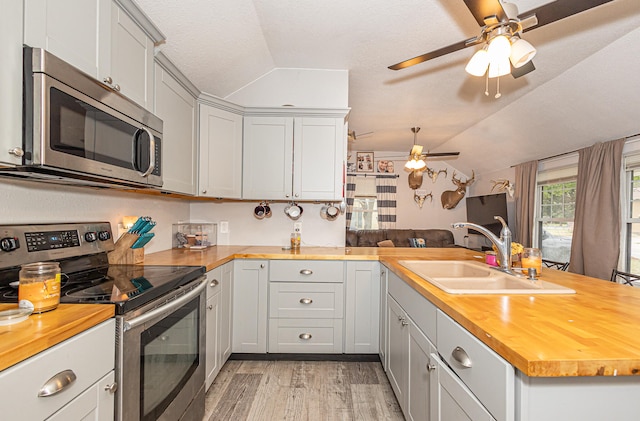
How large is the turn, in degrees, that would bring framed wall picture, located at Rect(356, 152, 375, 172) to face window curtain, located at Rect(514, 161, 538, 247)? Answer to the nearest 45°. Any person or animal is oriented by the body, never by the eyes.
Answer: approximately 45° to its left

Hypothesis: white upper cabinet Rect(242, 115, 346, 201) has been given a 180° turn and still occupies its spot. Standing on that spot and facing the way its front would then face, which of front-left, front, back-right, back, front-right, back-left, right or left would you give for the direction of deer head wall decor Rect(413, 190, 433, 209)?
front-right

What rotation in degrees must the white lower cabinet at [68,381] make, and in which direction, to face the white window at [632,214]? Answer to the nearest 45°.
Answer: approximately 45° to its left

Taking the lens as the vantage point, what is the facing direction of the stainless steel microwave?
facing the viewer and to the right of the viewer

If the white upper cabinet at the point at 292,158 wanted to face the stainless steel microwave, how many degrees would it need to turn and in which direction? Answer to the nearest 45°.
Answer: approximately 45° to its right

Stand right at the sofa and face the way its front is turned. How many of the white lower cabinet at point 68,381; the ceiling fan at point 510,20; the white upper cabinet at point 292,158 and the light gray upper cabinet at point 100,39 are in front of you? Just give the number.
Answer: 4

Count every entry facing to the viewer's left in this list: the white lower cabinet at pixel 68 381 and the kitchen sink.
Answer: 1

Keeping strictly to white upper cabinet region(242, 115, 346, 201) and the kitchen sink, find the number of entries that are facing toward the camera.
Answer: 1

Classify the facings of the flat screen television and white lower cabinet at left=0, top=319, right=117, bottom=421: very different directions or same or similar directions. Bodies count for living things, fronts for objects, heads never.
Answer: very different directions

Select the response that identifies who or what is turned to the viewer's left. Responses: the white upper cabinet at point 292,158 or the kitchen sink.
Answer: the kitchen sink

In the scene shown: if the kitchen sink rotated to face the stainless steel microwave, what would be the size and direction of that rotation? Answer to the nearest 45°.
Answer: approximately 45° to its left

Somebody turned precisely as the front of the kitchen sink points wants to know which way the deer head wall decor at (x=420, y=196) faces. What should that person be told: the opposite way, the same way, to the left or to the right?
to the left

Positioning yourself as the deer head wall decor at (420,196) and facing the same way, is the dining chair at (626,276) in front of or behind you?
in front

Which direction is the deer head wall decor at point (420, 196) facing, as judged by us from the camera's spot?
facing the viewer

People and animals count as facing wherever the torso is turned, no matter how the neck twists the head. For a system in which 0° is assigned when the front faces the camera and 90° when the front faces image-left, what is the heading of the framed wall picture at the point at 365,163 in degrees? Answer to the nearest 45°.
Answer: approximately 0°

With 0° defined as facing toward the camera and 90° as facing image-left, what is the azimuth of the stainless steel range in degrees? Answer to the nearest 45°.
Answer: approximately 315°
